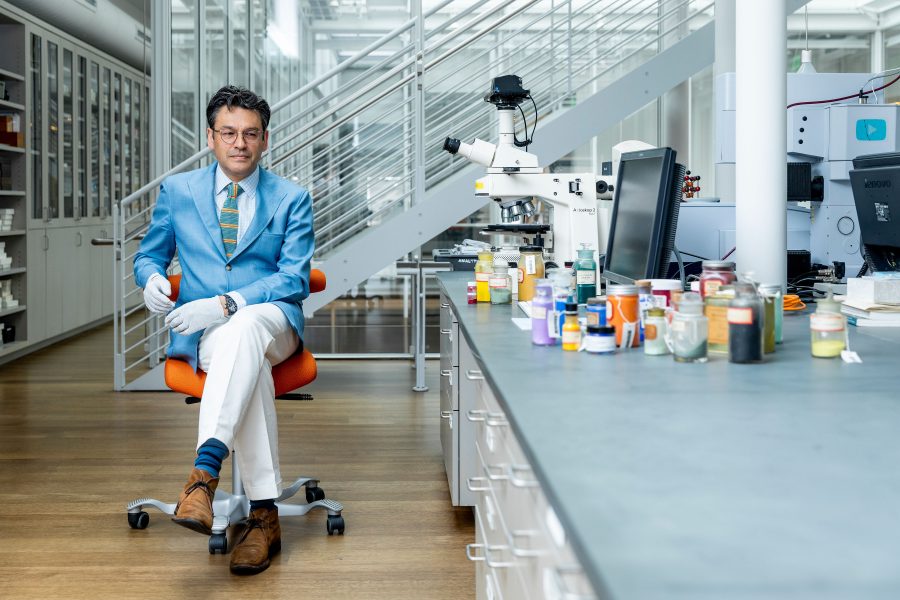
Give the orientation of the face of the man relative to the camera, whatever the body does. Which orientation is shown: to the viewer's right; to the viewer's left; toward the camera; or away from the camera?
toward the camera

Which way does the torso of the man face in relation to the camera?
toward the camera

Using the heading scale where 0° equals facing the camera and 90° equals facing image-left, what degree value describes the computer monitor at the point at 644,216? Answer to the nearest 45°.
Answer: approximately 45°

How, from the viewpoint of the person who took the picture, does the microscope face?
facing to the left of the viewer

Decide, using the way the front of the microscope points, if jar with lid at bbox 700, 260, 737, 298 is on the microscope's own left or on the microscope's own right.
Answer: on the microscope's own left

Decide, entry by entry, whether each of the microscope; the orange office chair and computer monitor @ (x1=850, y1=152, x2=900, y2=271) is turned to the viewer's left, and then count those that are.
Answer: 1

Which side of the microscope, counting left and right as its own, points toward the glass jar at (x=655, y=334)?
left

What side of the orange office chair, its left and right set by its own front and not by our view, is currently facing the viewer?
front

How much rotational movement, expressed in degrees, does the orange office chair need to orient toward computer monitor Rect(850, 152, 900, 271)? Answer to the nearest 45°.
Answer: approximately 45° to its left
